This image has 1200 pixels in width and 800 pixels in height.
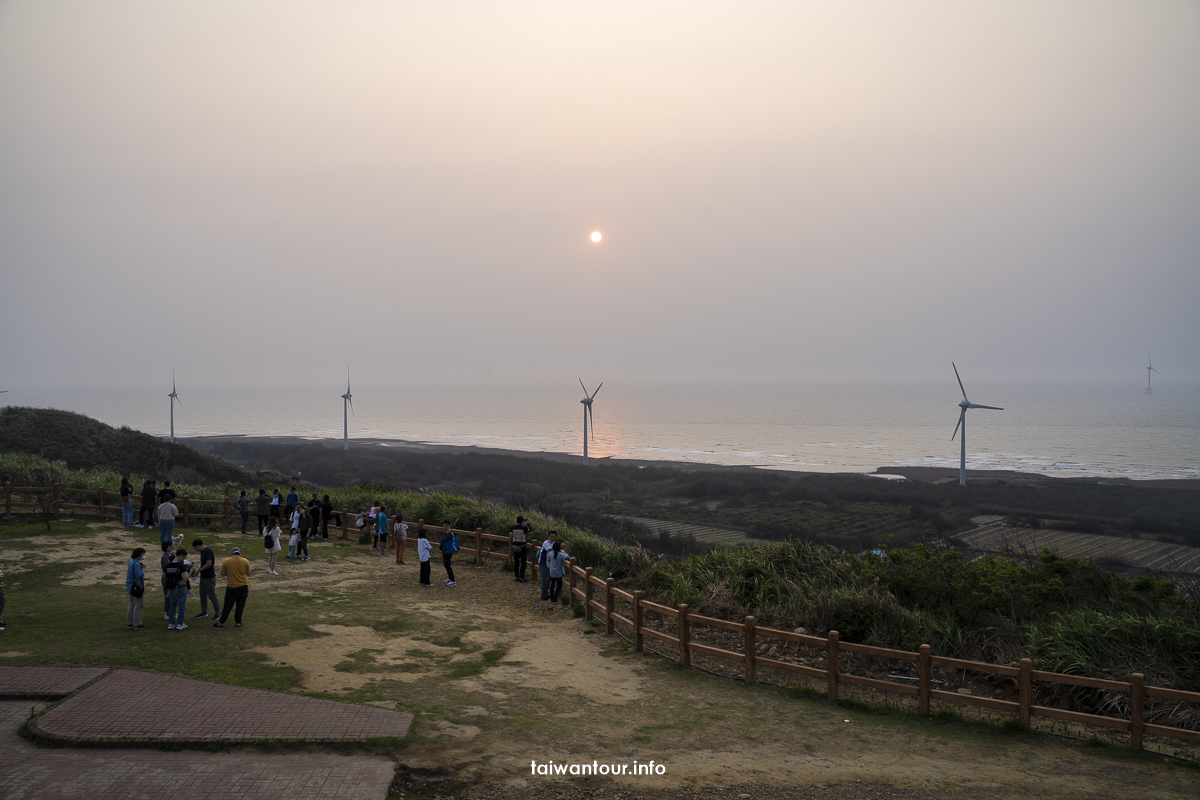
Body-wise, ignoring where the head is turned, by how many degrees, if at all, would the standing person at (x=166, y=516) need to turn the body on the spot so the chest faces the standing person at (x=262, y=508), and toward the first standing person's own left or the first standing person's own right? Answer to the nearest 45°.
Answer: approximately 45° to the first standing person's own right

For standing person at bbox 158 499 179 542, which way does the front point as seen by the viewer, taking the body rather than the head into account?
away from the camera

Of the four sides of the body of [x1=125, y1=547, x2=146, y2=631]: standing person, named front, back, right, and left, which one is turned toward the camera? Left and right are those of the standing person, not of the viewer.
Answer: right

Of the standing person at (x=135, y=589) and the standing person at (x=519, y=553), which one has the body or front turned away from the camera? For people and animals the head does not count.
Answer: the standing person at (x=519, y=553)

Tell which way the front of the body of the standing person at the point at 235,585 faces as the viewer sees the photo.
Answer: away from the camera

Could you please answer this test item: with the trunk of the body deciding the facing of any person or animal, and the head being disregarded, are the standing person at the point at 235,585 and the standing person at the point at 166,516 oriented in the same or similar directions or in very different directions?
same or similar directions

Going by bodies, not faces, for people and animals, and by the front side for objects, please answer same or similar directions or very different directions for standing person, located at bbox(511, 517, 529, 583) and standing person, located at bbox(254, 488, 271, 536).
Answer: same or similar directions
